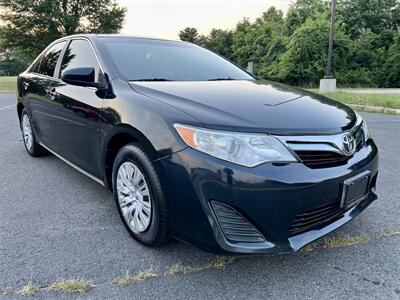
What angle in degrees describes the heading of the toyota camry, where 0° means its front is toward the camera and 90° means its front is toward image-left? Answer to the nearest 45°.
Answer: approximately 315°

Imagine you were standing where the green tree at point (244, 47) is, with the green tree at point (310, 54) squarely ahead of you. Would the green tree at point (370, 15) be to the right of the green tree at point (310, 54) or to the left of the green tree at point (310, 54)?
left

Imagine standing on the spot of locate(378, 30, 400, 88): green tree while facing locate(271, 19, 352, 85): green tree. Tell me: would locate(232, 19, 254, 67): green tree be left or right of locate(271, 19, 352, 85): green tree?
right

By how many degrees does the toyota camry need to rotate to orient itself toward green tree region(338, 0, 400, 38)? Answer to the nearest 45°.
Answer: approximately 90° to its left

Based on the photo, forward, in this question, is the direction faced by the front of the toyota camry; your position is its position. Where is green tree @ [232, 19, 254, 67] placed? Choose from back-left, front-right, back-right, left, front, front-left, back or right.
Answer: back-left

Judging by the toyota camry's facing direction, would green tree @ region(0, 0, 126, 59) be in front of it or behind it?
behind

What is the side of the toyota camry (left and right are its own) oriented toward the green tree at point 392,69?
left

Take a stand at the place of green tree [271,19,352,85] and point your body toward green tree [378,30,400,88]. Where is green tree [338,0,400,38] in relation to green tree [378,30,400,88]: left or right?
left
